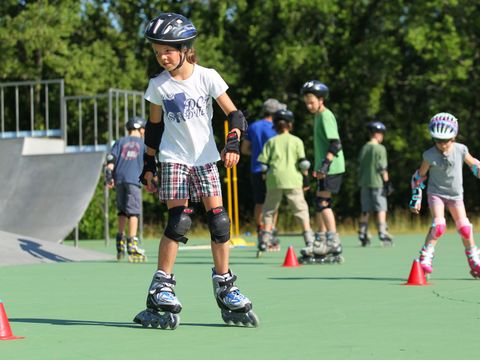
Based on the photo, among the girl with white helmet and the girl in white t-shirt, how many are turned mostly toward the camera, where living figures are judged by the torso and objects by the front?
2

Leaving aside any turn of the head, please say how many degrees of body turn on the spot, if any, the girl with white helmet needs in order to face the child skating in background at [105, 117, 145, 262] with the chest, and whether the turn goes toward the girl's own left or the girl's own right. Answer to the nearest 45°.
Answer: approximately 135° to the girl's own right

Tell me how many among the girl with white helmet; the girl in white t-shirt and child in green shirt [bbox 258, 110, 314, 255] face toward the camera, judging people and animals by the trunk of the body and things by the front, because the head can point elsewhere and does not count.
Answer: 2

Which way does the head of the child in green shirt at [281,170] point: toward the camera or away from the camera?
away from the camera

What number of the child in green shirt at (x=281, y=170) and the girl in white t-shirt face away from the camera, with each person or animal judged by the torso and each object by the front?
1

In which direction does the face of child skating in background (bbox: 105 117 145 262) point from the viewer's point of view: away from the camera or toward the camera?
away from the camera

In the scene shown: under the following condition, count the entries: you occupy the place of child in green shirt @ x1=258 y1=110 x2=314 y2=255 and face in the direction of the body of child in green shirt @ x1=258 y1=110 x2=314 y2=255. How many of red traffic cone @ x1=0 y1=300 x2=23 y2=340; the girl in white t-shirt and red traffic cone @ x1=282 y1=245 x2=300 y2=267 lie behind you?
3

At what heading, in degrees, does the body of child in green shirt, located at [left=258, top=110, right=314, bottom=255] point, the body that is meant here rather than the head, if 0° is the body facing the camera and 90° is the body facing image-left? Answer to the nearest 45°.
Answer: approximately 180°
